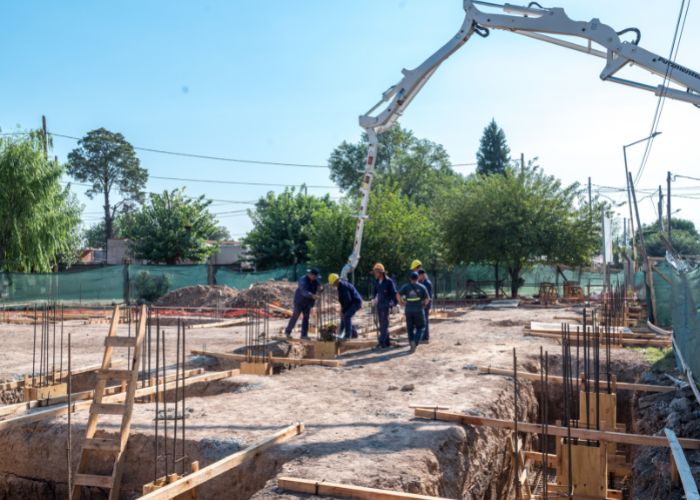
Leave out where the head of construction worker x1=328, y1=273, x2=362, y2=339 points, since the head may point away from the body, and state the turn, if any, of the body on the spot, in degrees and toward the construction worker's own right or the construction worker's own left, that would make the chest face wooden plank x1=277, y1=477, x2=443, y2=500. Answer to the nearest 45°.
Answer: approximately 90° to the construction worker's own left

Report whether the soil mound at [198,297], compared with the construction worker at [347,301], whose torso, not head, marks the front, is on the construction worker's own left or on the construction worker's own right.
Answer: on the construction worker's own right

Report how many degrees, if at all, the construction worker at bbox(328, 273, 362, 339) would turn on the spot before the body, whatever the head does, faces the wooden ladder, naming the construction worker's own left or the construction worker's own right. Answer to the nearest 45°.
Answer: approximately 90° to the construction worker's own left

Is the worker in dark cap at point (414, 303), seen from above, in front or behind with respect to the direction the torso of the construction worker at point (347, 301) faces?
behind

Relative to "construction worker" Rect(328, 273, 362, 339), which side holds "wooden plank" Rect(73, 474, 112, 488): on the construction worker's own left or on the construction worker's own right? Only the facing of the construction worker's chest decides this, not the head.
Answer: on the construction worker's own left

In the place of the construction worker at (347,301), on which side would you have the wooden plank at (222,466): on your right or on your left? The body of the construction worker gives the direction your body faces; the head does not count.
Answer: on your left

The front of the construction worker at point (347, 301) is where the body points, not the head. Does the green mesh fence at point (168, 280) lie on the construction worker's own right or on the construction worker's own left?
on the construction worker's own right

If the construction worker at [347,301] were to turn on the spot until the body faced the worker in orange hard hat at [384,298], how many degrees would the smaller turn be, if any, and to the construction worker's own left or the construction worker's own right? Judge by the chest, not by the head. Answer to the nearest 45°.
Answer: approximately 135° to the construction worker's own left

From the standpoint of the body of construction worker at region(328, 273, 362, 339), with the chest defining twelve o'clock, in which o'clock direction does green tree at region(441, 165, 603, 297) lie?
The green tree is roughly at 4 o'clock from the construction worker.

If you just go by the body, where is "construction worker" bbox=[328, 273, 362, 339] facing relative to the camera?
to the viewer's left

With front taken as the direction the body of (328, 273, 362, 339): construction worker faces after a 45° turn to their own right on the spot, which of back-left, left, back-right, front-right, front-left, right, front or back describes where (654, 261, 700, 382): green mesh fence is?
back
